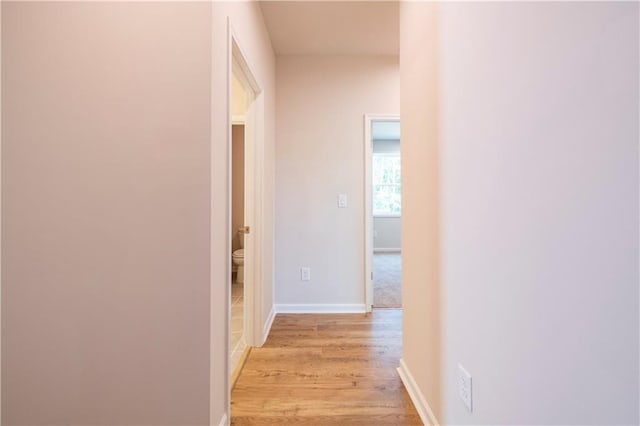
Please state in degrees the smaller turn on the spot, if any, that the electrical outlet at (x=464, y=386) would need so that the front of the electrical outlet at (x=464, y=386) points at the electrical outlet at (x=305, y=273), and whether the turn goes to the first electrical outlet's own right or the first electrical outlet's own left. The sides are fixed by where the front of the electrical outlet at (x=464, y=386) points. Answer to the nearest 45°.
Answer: approximately 90° to the first electrical outlet's own right

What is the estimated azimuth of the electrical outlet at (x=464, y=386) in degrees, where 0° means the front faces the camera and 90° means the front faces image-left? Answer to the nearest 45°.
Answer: approximately 45°
